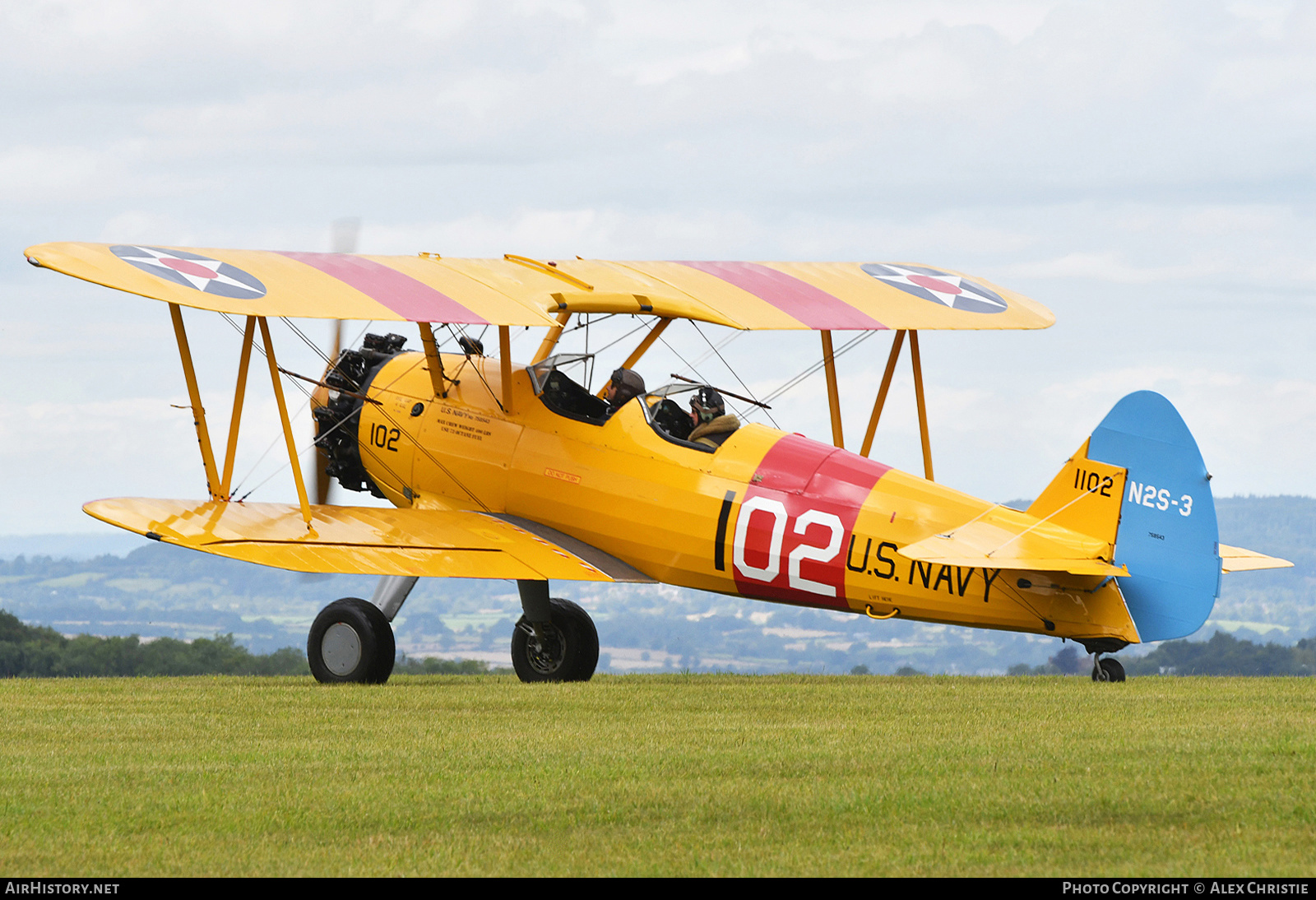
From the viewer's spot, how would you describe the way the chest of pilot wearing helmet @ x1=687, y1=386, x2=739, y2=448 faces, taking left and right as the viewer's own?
facing away from the viewer and to the left of the viewer

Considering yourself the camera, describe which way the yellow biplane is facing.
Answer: facing away from the viewer and to the left of the viewer
